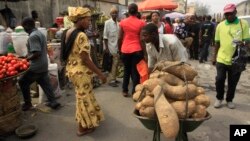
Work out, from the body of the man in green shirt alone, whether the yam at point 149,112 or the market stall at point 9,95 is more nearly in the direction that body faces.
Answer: the yam

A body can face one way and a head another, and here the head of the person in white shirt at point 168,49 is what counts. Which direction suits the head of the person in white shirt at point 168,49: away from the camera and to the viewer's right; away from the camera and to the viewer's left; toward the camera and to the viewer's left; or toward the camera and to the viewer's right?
toward the camera and to the viewer's left

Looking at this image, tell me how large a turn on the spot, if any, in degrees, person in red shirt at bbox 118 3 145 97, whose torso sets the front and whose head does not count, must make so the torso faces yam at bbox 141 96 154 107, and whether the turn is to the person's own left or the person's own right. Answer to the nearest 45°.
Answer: approximately 180°

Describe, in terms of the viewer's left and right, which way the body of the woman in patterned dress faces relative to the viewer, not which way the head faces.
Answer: facing to the right of the viewer

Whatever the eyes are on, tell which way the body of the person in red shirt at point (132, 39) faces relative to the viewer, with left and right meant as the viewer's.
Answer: facing away from the viewer

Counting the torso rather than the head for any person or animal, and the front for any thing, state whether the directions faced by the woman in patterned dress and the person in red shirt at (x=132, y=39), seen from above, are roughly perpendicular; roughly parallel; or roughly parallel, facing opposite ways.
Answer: roughly perpendicular

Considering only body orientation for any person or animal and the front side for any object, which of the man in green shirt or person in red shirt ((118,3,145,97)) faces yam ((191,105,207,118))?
the man in green shirt

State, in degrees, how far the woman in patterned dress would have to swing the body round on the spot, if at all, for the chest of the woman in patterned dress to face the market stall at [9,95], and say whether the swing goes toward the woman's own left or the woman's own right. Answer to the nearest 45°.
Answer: approximately 180°

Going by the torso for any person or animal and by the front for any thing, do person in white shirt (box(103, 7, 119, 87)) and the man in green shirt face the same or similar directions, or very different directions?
same or similar directions

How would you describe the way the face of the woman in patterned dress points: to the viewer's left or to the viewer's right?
to the viewer's right

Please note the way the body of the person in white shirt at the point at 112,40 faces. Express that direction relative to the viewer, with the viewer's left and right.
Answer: facing the viewer

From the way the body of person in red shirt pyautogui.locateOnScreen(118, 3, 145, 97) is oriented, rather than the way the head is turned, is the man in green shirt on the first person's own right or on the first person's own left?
on the first person's own right

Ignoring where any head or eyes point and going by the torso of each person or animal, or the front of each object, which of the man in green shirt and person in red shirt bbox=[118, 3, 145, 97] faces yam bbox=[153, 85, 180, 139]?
the man in green shirt

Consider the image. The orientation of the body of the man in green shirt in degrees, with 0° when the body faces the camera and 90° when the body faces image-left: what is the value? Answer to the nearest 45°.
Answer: approximately 0°
